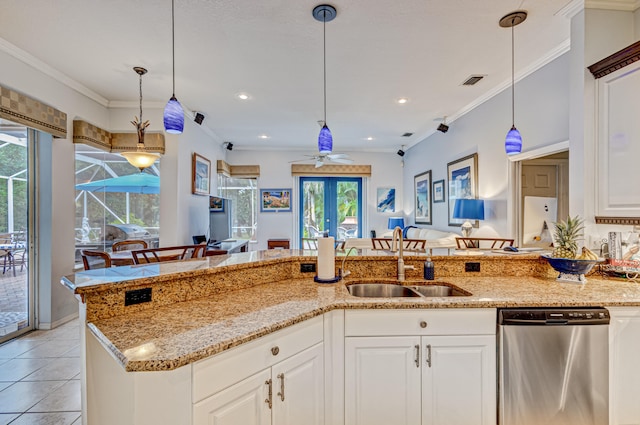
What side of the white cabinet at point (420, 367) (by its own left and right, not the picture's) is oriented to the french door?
back

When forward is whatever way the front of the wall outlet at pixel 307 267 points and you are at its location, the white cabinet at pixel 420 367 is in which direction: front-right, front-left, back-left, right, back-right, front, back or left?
front-left

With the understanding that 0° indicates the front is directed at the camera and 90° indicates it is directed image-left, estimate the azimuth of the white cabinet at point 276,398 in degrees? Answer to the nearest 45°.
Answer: approximately 315°

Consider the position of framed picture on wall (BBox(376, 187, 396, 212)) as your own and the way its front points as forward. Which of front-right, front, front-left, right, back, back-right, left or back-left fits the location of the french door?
right

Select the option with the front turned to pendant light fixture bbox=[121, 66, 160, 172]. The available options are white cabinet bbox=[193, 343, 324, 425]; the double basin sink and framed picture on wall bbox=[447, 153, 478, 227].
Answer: the framed picture on wall

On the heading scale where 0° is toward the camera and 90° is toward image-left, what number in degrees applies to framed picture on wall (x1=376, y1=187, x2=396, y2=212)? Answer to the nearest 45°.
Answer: approximately 0°

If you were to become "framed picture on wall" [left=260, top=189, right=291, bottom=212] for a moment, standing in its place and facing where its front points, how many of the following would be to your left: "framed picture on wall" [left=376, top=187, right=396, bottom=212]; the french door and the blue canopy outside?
2

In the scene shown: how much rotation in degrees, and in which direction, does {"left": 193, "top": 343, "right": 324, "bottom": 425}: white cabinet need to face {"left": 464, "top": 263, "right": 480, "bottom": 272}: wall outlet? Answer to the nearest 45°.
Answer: approximately 90° to its left

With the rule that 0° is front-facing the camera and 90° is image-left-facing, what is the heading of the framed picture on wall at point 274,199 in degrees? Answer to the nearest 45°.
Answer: approximately 0°

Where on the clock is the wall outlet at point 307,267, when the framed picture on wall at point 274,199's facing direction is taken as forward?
The wall outlet is roughly at 12 o'clock from the framed picture on wall.
